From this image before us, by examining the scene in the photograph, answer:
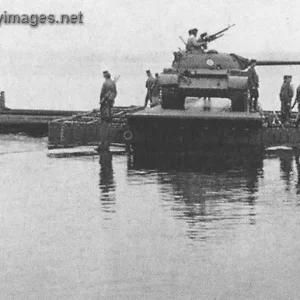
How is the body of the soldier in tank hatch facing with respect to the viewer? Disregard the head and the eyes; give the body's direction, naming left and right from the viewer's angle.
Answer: facing to the right of the viewer

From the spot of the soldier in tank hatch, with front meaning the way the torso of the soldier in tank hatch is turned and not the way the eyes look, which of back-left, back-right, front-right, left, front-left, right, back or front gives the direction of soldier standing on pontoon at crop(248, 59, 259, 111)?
front-right

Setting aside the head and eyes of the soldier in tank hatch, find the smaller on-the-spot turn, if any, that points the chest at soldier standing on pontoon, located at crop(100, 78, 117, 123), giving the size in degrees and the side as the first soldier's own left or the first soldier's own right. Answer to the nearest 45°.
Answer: approximately 135° to the first soldier's own right

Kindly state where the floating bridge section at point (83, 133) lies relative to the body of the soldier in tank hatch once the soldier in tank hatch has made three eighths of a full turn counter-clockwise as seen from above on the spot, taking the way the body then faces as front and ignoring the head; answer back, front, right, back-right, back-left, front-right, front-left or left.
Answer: left
